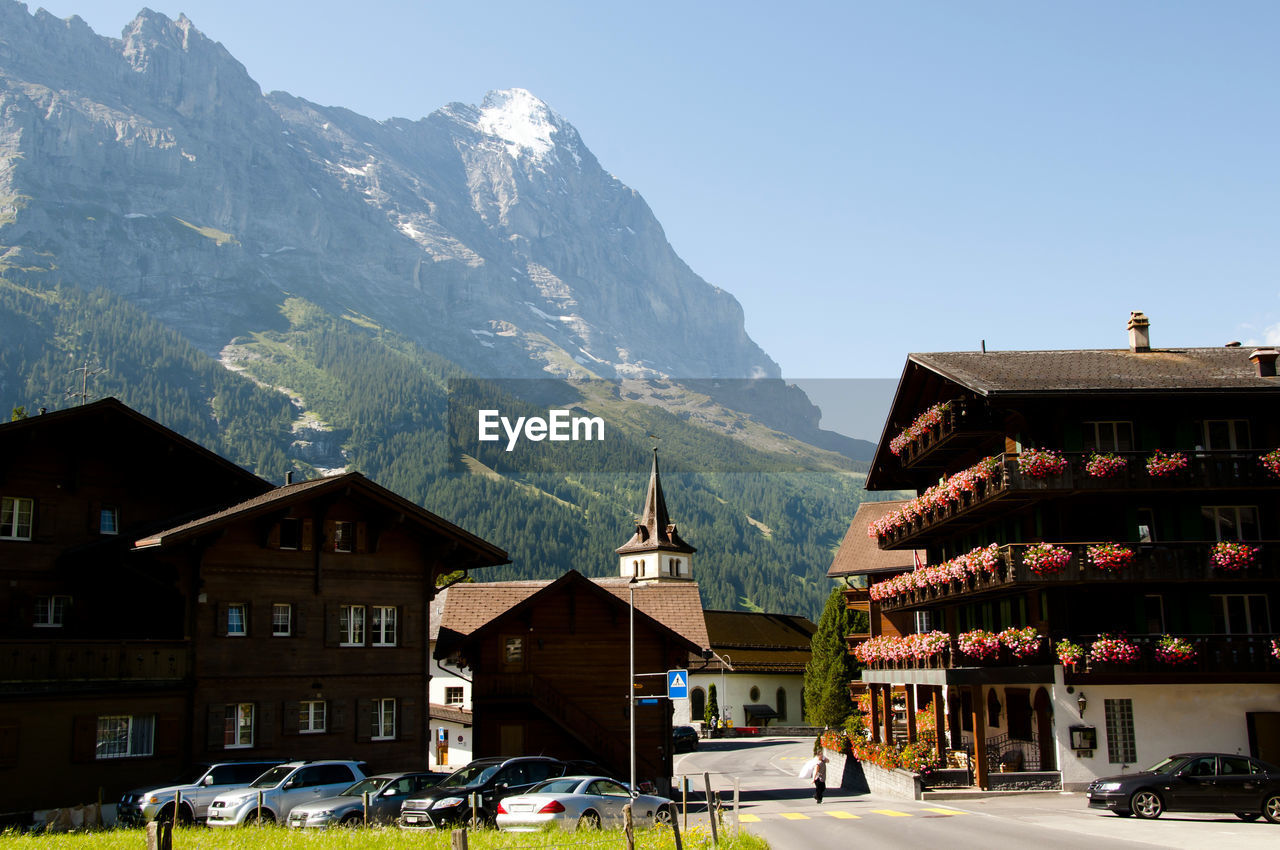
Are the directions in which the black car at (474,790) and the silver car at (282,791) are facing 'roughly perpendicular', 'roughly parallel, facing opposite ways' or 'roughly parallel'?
roughly parallel

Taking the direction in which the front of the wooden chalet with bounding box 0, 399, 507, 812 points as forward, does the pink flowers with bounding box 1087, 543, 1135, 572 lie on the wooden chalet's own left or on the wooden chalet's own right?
on the wooden chalet's own left

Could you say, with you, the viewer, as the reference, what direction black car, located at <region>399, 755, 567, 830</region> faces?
facing the viewer and to the left of the viewer

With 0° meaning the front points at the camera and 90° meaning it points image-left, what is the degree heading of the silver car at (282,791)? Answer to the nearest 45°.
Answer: approximately 45°

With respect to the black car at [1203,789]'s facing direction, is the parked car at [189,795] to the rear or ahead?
ahead

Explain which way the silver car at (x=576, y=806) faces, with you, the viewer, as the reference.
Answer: facing away from the viewer and to the right of the viewer

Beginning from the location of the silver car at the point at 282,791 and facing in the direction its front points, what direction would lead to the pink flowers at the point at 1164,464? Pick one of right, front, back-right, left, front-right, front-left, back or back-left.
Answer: back-left

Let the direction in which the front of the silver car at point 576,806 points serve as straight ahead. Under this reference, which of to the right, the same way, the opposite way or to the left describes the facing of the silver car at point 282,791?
the opposite way

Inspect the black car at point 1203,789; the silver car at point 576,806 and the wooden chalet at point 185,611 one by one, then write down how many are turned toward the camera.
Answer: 1

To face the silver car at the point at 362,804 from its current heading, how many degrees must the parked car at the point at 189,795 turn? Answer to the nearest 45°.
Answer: approximately 90° to its left

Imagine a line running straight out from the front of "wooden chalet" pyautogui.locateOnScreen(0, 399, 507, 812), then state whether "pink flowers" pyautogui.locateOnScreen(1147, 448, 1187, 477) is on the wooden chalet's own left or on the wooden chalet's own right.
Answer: on the wooden chalet's own left

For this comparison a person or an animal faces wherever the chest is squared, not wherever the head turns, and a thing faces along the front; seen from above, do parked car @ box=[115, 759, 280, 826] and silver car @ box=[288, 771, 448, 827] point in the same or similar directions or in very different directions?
same or similar directions
